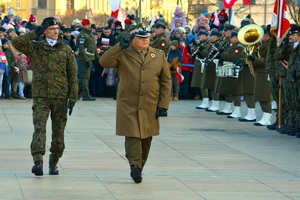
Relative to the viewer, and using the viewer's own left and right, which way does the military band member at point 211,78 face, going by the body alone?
facing to the left of the viewer

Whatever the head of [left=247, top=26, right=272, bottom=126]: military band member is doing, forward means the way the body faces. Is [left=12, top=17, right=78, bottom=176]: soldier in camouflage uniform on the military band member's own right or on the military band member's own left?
on the military band member's own left

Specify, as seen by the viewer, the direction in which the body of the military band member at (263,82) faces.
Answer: to the viewer's left

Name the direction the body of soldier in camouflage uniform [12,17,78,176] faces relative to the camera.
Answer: toward the camera

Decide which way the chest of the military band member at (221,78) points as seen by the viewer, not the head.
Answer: to the viewer's left

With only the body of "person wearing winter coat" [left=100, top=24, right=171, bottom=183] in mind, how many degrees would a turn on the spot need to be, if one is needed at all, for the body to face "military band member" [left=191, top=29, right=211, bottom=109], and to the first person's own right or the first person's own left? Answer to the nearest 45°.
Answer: approximately 180°

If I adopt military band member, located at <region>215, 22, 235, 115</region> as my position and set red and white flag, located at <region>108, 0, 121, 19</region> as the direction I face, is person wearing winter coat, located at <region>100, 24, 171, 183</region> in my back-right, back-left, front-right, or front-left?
back-left

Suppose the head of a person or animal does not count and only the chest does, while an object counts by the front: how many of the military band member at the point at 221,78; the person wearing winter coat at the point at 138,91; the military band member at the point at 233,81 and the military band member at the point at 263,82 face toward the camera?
1

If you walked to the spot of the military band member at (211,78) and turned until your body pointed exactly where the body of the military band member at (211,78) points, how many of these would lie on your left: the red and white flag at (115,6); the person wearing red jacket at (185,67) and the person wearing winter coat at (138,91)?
1

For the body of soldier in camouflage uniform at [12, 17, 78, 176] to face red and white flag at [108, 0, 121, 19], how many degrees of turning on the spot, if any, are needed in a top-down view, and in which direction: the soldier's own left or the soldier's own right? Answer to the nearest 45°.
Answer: approximately 180°

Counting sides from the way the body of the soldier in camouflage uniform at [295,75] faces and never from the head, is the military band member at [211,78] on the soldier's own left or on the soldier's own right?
on the soldier's own right

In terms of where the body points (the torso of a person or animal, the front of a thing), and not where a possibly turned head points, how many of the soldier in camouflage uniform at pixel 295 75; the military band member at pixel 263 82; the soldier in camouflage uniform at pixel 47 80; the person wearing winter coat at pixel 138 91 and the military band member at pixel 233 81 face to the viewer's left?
3

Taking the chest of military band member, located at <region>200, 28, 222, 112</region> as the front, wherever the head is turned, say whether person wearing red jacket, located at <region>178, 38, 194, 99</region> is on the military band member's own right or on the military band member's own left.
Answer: on the military band member's own right

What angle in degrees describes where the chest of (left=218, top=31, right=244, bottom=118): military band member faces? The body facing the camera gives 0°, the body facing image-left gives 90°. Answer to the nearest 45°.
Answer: approximately 90°

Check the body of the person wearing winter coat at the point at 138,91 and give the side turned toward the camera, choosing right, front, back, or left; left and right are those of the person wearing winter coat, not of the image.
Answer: front
